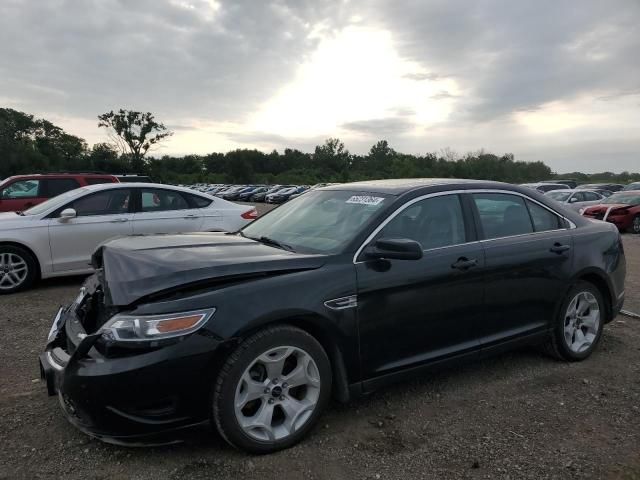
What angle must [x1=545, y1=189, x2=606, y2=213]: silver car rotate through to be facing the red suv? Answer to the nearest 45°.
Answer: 0° — it already faces it

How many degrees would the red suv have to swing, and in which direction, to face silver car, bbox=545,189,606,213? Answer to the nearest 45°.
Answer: approximately 180°

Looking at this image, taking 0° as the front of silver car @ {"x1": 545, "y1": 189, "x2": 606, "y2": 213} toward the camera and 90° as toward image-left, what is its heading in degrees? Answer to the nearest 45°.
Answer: approximately 45°

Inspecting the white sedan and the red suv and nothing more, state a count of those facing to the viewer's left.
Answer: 2

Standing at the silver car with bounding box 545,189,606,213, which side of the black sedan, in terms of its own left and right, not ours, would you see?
back

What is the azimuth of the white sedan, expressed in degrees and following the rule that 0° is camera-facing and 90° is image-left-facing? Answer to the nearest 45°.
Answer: approximately 90°

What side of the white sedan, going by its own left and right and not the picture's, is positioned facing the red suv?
right

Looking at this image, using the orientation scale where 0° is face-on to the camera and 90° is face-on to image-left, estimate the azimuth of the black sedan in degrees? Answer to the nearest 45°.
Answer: approximately 45°

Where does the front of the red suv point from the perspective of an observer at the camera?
facing to the left of the viewer

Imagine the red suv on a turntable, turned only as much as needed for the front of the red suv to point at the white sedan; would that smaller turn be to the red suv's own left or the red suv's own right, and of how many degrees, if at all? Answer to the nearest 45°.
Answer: approximately 90° to the red suv's own left
